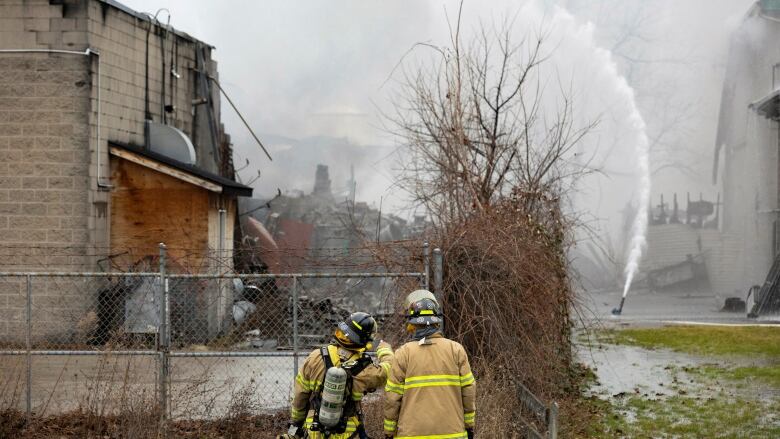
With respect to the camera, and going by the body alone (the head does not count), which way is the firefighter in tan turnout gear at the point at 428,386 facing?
away from the camera

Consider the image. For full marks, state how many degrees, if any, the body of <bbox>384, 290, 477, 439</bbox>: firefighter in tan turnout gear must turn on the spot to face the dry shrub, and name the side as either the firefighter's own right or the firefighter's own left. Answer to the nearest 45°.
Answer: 0° — they already face it

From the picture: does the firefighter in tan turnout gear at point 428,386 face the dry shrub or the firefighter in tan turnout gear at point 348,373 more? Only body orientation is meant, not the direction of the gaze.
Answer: the dry shrub

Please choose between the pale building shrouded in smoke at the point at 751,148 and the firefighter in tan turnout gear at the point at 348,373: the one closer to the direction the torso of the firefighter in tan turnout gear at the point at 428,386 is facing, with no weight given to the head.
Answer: the pale building shrouded in smoke

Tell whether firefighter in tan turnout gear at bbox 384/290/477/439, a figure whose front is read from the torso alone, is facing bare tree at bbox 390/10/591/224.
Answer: yes

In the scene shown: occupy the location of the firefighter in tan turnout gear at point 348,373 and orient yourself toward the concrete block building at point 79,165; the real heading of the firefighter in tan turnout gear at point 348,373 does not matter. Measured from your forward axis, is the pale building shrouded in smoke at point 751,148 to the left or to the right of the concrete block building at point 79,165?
right

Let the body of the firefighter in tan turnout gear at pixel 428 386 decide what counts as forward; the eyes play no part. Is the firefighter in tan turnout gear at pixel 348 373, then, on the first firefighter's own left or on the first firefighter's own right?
on the first firefighter's own left

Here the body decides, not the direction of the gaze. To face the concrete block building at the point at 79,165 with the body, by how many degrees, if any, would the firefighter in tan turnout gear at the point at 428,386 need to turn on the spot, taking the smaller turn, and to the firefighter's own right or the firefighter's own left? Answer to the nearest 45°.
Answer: approximately 45° to the firefighter's own left

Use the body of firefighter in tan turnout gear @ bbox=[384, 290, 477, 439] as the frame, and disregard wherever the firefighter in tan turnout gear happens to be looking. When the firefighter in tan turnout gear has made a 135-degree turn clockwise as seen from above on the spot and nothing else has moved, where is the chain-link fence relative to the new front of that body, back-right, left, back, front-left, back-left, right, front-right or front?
back

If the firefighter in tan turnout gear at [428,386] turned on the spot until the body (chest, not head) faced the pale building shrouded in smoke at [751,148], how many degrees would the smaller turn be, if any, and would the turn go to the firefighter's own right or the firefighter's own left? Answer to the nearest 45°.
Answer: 0° — they already face it
